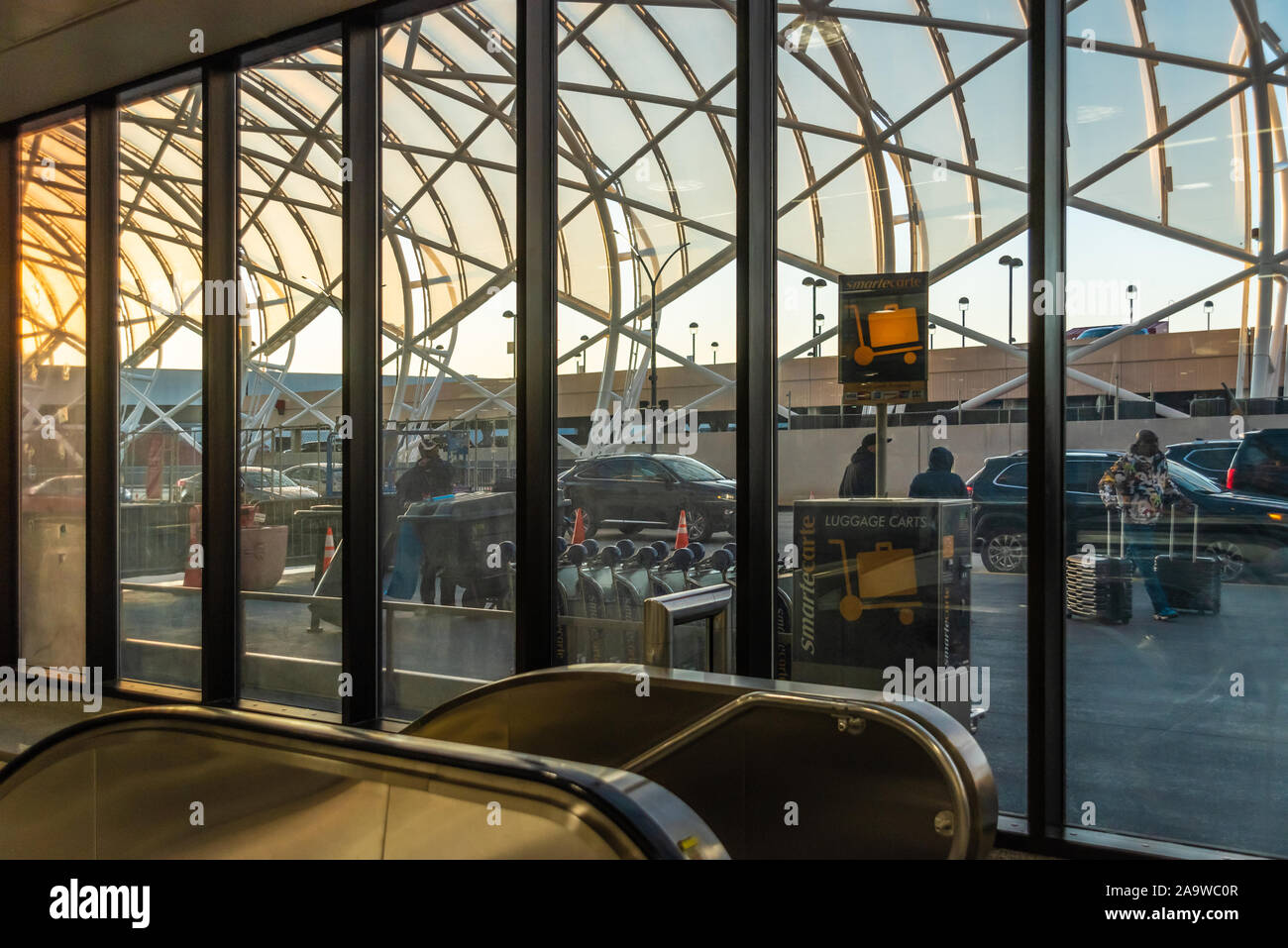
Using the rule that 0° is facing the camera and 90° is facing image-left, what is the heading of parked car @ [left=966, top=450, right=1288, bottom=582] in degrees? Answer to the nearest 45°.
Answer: approximately 270°
